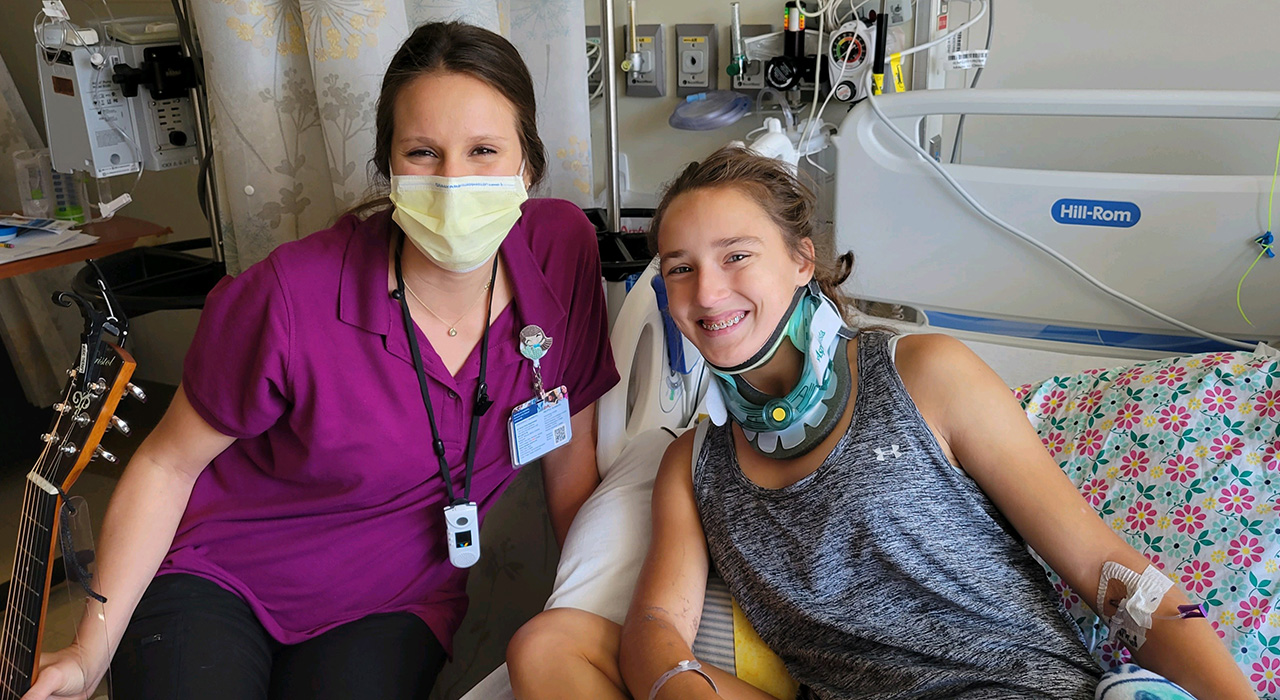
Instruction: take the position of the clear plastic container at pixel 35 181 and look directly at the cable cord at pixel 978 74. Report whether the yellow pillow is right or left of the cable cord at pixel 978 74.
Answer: right

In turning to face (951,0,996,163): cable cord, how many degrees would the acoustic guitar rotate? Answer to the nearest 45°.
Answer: approximately 135° to its left

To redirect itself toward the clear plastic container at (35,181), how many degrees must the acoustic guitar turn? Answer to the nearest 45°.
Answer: approximately 135° to its right

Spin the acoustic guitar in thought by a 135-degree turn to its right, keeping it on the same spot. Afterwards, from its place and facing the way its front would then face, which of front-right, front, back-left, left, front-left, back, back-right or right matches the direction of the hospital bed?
right

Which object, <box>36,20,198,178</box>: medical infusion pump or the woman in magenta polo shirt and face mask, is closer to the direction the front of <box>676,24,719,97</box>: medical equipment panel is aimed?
the woman in magenta polo shirt and face mask

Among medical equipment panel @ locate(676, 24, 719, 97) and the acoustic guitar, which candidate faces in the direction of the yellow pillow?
the medical equipment panel

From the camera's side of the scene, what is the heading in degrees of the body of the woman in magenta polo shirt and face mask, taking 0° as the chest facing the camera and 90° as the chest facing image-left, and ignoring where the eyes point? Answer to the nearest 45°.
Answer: approximately 0°

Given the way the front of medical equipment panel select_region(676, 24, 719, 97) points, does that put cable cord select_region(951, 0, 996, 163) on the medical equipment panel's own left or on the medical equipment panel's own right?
on the medical equipment panel's own left

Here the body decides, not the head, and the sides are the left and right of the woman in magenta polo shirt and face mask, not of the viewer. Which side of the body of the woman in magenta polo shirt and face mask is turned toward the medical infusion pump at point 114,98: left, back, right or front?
back

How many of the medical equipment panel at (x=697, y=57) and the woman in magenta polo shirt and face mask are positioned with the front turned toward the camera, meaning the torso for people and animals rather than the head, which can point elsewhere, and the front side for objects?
2
